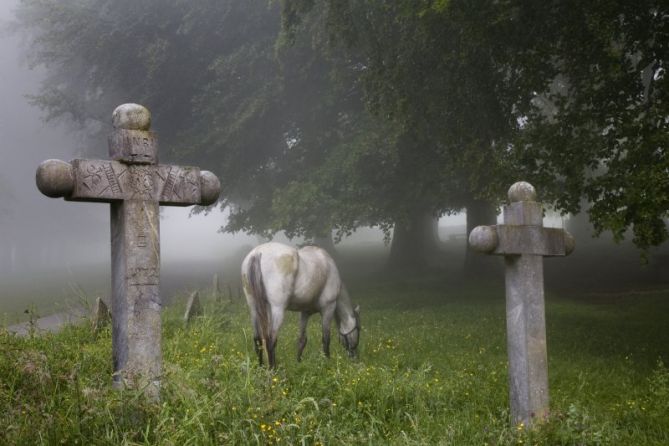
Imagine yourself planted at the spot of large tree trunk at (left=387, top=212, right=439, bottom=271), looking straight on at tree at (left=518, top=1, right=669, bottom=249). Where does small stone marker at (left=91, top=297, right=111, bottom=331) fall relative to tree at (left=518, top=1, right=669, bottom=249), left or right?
right

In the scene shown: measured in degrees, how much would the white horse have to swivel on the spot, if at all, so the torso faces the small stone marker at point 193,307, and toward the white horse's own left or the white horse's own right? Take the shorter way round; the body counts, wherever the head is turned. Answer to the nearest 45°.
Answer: approximately 90° to the white horse's own left

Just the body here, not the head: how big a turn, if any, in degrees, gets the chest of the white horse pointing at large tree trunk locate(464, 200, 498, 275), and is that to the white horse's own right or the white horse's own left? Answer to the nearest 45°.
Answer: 0° — it already faces it

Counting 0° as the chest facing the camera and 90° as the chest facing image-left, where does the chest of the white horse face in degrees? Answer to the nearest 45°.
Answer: approximately 225°

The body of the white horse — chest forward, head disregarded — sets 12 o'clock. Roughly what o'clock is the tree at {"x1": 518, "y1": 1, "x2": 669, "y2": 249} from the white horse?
The tree is roughly at 1 o'clock from the white horse.

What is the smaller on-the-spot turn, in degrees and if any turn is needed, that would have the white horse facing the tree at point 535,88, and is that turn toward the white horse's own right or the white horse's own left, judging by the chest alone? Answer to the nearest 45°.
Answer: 0° — it already faces it

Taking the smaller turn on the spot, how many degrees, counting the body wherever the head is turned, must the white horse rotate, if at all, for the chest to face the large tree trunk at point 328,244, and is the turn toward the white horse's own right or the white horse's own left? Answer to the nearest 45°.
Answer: approximately 45° to the white horse's own left

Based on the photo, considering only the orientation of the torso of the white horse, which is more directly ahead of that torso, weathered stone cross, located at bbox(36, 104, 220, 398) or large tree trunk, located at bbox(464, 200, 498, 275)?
the large tree trunk

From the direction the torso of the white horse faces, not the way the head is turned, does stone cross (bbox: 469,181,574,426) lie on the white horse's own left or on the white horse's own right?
on the white horse's own right

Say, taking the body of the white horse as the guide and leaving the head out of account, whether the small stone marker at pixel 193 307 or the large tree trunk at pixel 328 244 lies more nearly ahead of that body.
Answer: the large tree trunk

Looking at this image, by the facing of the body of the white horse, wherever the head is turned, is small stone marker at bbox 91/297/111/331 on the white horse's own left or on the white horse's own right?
on the white horse's own left

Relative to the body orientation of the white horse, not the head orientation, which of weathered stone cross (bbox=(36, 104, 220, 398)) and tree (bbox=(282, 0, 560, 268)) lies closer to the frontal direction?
the tree
